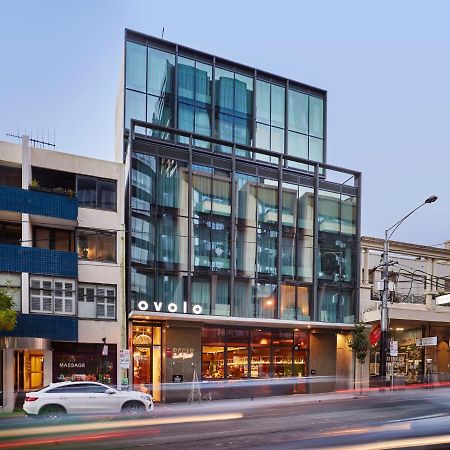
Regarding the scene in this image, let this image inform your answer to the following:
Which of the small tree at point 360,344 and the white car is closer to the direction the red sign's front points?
the white car

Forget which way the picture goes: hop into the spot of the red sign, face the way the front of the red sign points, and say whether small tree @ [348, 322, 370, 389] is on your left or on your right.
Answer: on your right

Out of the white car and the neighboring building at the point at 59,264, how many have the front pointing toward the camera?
1

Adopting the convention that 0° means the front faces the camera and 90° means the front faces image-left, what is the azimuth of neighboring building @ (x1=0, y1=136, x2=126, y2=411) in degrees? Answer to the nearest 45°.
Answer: approximately 0°
